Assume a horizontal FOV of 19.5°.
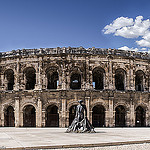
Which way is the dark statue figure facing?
toward the camera

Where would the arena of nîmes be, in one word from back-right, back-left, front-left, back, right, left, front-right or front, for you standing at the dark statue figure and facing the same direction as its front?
back
